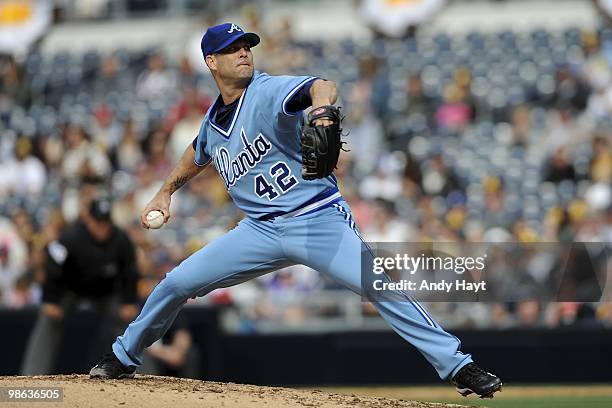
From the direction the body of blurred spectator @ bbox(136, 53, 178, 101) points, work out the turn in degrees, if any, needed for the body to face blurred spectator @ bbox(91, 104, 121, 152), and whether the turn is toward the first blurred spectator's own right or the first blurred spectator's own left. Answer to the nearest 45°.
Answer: approximately 45° to the first blurred spectator's own right

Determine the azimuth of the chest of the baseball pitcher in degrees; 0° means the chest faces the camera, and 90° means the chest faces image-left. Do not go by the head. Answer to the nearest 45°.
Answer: approximately 0°

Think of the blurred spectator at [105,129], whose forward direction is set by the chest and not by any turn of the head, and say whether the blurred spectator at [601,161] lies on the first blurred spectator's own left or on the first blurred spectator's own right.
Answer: on the first blurred spectator's own left

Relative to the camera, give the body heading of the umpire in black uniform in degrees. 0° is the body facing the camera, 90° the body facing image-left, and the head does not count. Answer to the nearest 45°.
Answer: approximately 315°

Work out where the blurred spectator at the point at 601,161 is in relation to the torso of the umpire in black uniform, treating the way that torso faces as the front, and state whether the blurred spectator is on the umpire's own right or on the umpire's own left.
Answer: on the umpire's own left

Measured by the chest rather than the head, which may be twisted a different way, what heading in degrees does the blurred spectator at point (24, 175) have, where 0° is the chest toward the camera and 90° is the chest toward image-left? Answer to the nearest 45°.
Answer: approximately 0°

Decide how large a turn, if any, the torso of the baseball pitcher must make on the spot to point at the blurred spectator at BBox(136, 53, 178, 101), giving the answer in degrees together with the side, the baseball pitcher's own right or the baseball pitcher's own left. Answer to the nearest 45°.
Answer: approximately 180°
